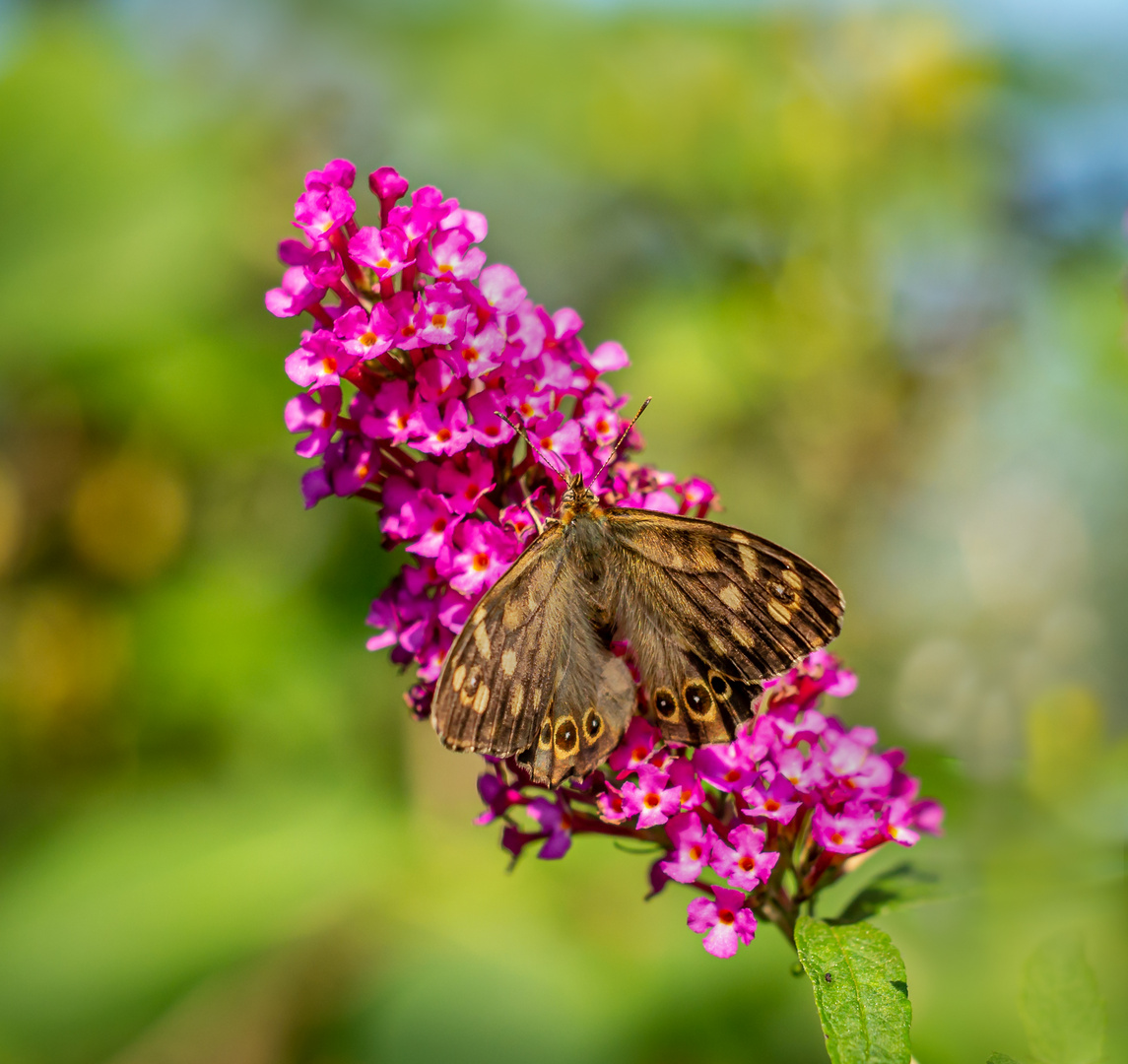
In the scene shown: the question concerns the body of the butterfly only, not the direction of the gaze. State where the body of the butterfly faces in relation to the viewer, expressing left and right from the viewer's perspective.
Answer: facing away from the viewer
